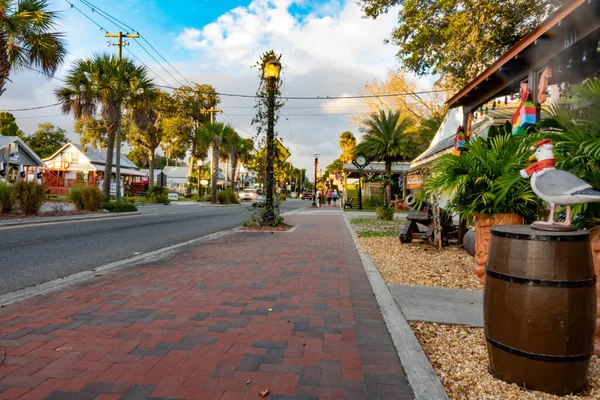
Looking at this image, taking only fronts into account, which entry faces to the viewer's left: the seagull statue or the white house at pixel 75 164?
the seagull statue

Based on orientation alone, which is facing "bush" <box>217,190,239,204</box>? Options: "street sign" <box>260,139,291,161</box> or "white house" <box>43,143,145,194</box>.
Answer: the white house

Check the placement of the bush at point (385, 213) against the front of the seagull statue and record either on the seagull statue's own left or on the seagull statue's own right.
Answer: on the seagull statue's own right

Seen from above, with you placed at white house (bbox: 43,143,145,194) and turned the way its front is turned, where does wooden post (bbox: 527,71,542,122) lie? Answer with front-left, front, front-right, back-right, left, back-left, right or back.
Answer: front-right

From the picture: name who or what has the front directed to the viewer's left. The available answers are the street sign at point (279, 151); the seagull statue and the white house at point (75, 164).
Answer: the seagull statue

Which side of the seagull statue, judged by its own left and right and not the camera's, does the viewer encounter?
left

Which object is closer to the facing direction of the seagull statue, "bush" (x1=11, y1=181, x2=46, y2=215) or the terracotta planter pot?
the bush

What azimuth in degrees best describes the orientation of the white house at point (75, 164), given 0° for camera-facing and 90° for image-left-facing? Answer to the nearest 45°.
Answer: approximately 315°

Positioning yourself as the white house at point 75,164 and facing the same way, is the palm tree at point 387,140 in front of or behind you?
in front

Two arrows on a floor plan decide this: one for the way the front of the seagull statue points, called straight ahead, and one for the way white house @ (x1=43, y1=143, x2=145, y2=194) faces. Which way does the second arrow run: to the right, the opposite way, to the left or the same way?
the opposite way

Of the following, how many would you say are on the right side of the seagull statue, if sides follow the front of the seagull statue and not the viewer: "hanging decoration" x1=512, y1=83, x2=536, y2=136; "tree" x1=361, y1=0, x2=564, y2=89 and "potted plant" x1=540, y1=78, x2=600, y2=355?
3

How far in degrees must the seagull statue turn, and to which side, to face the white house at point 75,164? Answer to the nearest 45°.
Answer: approximately 45° to its right

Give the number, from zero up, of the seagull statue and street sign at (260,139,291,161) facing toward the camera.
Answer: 1

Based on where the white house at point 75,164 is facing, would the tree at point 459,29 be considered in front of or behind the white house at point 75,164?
in front

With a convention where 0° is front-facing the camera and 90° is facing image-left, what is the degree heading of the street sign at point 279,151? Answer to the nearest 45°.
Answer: approximately 0°

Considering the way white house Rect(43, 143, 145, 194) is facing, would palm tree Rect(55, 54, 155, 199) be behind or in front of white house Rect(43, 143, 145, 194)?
in front
